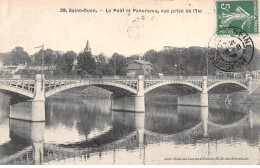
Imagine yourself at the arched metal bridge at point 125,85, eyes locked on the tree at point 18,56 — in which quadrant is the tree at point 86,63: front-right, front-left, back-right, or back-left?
front-right

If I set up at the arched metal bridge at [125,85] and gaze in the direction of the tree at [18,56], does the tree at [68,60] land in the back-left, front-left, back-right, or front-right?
front-right
